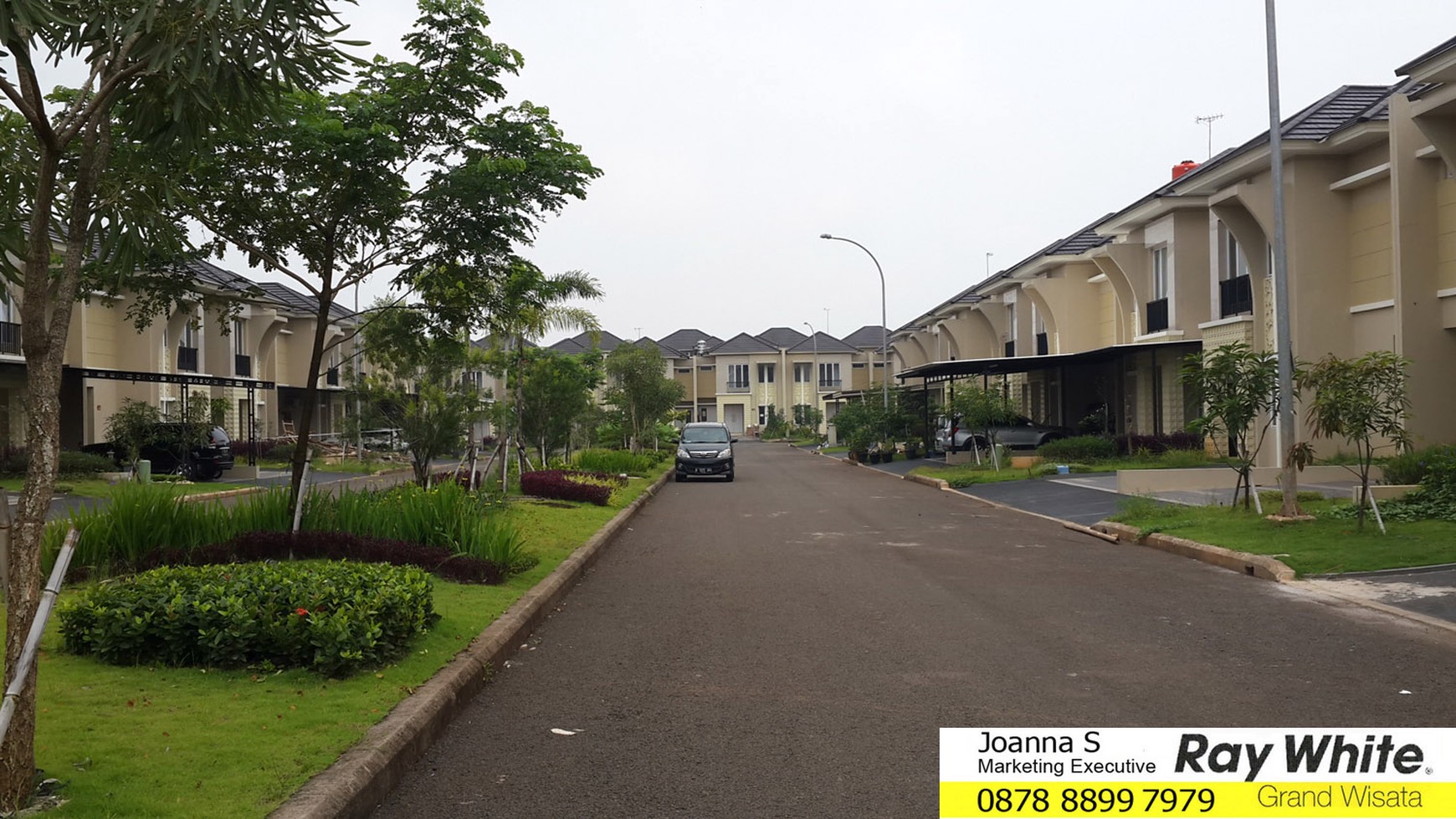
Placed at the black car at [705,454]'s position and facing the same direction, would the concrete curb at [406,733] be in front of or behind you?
in front

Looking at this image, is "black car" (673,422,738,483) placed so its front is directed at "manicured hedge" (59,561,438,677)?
yes

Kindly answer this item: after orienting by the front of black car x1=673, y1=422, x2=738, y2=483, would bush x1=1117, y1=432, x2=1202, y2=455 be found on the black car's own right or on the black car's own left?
on the black car's own left

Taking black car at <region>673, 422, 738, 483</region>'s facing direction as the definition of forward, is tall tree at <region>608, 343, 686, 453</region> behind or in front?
behind

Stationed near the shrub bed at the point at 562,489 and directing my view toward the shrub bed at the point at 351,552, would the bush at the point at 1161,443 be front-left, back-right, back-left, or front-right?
back-left

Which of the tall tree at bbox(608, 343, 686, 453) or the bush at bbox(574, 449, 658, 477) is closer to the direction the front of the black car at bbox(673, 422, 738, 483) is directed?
the bush

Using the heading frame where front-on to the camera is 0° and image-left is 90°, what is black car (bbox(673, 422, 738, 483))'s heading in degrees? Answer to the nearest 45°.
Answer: approximately 0°

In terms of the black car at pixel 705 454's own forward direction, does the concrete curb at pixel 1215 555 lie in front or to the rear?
in front

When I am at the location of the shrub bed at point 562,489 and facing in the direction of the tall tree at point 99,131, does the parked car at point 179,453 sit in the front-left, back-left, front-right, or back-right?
back-right

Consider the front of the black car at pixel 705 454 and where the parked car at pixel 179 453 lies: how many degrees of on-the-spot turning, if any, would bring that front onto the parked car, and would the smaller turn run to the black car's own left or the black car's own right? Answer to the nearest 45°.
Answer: approximately 90° to the black car's own right

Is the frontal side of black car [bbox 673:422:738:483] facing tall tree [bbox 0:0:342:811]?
yes
